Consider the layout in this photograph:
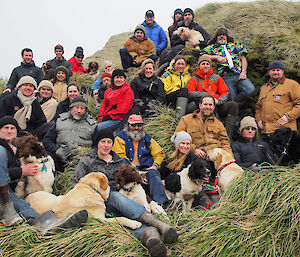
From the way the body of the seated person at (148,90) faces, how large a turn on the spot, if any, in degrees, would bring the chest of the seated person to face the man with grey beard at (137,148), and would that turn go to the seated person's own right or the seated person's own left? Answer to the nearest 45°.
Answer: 0° — they already face them

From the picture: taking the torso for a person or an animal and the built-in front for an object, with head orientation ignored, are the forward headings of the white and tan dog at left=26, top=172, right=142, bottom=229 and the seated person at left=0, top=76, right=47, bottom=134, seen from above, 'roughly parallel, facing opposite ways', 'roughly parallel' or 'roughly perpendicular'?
roughly perpendicular

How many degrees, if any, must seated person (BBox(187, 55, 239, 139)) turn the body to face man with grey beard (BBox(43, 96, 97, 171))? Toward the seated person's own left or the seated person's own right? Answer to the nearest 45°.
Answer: approximately 45° to the seated person's own right
